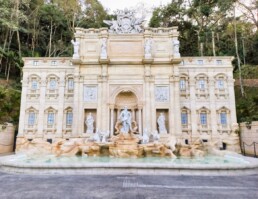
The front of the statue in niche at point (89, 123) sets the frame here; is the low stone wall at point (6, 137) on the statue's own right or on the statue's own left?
on the statue's own right

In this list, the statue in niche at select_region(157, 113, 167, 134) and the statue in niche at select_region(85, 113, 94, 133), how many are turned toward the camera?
2

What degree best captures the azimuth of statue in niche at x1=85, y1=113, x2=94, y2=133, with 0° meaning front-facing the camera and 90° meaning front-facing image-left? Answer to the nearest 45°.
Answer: approximately 0°

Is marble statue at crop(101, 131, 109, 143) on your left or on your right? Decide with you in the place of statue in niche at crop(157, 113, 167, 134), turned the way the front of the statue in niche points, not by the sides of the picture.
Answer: on your right

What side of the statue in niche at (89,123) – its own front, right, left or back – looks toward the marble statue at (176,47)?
left

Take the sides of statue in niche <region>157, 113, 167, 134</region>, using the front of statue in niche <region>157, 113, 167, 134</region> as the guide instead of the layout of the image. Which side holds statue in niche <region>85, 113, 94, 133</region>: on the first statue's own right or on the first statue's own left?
on the first statue's own right

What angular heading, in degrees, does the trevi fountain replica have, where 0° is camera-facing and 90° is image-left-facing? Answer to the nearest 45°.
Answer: approximately 0°
